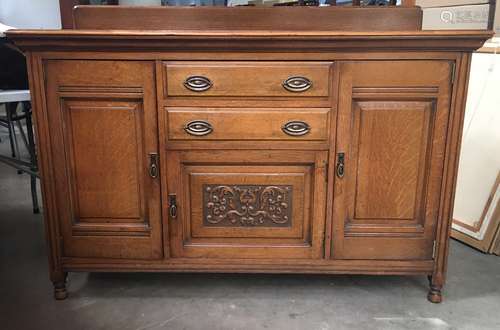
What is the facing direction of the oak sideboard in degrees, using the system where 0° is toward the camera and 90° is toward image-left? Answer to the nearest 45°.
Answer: approximately 0°
